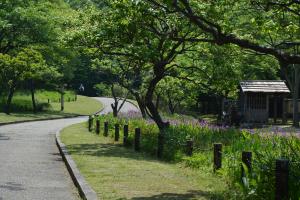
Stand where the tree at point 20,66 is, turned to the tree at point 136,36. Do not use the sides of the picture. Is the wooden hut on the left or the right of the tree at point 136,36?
left

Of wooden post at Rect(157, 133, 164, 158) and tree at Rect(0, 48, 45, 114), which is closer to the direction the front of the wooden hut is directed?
the wooden post

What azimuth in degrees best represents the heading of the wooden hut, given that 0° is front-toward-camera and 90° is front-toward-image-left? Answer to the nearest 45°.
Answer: approximately 0°

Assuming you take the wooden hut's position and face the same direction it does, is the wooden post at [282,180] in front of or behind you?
in front

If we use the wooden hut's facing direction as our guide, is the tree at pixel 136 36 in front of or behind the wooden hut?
in front

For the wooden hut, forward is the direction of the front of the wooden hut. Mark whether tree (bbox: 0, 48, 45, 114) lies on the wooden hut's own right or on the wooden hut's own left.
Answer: on the wooden hut's own right
